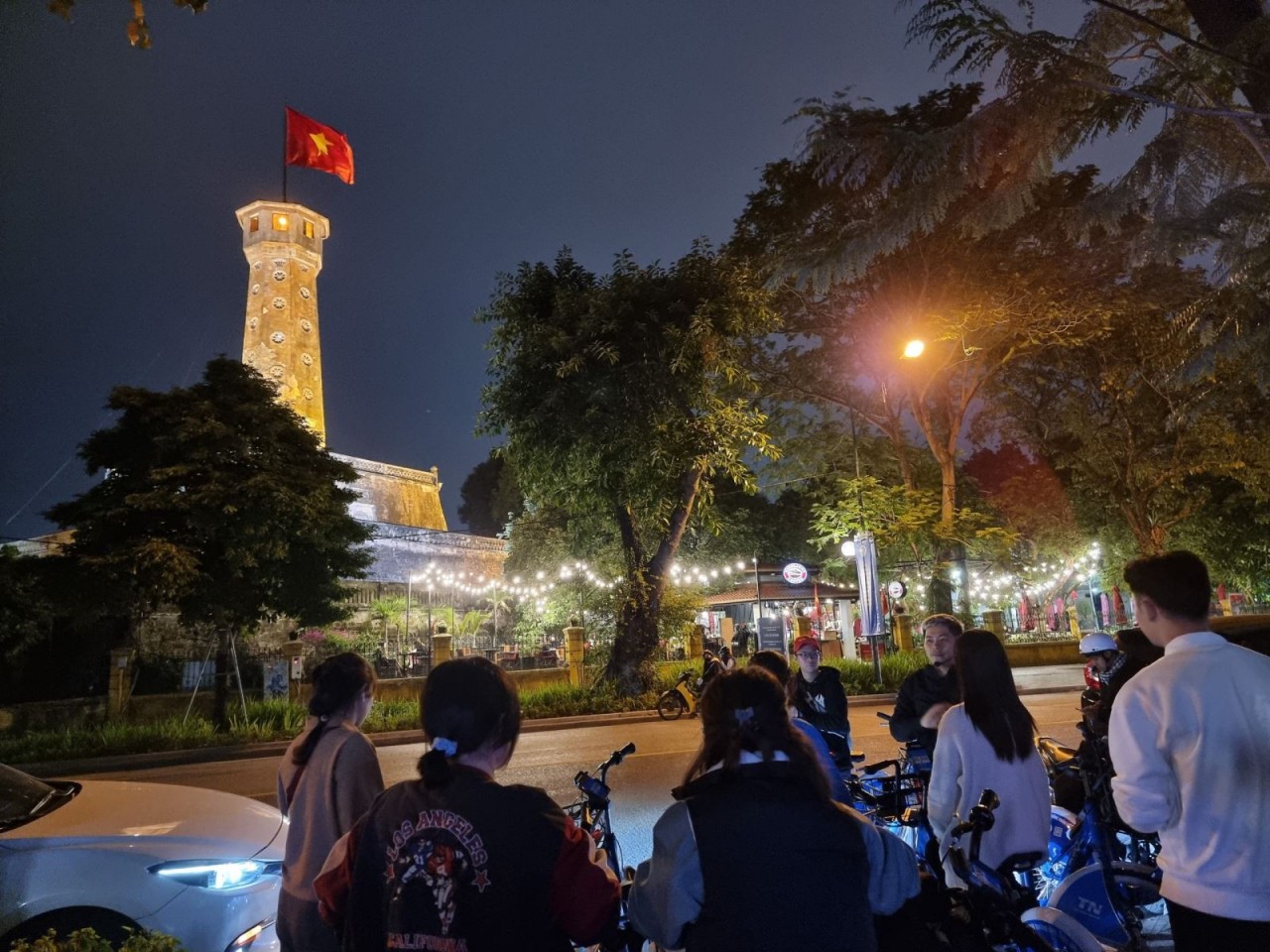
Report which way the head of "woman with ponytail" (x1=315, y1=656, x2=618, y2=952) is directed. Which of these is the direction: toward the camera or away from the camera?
away from the camera

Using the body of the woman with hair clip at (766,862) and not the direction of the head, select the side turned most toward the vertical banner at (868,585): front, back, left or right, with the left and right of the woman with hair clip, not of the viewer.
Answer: front

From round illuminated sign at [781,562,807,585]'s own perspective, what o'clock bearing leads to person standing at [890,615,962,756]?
The person standing is roughly at 12 o'clock from the round illuminated sign.

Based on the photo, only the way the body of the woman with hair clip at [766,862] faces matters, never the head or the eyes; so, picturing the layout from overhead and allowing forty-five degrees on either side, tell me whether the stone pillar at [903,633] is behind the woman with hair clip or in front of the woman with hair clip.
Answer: in front

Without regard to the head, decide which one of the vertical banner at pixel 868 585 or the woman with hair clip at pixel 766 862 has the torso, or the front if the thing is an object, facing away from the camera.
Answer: the woman with hair clip

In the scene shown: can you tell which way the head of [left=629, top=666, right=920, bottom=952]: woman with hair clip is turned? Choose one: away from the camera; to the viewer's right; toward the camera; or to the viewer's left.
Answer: away from the camera

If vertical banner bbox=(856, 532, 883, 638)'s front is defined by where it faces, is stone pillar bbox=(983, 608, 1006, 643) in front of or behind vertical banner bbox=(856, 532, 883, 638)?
behind

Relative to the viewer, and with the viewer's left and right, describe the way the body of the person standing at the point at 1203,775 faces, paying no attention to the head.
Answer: facing away from the viewer and to the left of the viewer

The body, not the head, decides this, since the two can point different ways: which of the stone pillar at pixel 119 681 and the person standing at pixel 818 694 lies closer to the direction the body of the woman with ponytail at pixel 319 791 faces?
the person standing

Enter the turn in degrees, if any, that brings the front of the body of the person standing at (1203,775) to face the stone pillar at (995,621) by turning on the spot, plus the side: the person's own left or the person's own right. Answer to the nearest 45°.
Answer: approximately 45° to the person's own right

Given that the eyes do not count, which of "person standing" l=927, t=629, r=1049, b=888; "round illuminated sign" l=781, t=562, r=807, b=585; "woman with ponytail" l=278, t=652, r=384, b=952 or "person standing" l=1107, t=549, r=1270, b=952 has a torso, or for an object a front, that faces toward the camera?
the round illuminated sign

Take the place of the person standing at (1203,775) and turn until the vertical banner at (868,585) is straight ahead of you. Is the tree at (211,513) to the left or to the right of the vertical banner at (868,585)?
left

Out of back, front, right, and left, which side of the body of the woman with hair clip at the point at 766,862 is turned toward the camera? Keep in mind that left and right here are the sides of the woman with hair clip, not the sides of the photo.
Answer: back
